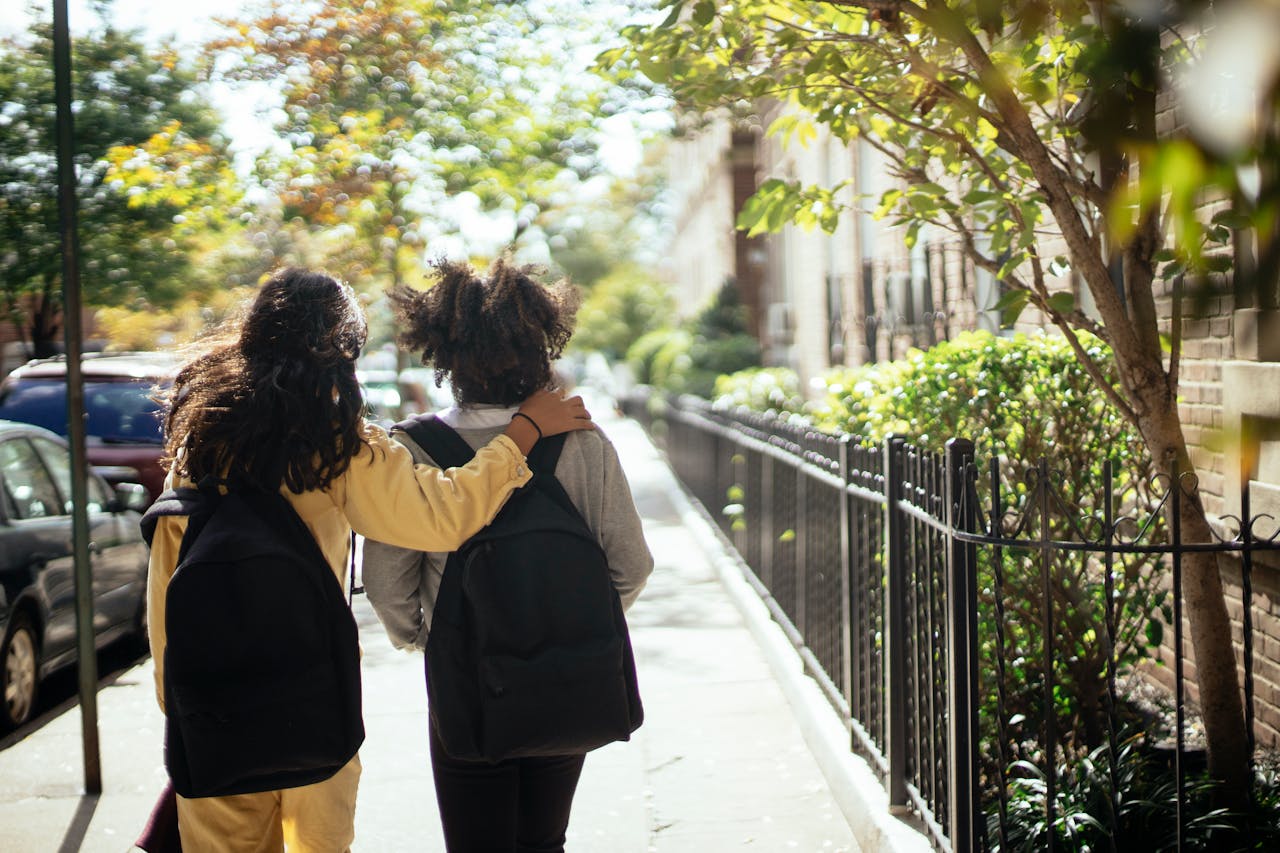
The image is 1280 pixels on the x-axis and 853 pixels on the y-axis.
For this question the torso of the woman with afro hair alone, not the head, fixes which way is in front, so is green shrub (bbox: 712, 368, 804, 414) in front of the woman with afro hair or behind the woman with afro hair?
in front

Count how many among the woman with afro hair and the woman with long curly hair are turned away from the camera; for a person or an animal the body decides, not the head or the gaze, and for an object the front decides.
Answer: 2

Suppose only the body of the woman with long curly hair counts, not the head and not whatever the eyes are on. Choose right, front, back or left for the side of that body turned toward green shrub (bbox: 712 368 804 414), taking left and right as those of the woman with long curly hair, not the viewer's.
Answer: front

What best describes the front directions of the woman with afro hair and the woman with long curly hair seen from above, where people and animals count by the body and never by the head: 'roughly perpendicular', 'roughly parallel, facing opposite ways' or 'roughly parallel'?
roughly parallel

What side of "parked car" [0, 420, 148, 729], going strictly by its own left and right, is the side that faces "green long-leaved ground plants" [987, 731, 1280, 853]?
right

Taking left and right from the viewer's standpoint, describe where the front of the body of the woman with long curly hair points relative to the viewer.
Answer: facing away from the viewer

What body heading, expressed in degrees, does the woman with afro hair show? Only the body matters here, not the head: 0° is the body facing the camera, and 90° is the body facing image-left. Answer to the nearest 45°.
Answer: approximately 180°

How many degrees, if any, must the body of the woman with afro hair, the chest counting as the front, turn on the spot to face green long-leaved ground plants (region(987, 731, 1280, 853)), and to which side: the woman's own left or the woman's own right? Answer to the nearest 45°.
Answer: approximately 90° to the woman's own right

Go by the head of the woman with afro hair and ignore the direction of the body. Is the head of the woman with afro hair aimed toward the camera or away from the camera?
away from the camera

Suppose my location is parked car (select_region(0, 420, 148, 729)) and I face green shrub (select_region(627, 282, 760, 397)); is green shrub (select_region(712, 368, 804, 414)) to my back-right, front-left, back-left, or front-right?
front-right

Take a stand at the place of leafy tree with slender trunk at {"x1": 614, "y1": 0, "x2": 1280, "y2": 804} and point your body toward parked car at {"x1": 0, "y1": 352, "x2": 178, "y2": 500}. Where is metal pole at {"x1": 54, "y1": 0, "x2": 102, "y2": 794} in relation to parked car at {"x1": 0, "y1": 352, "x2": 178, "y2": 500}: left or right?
left

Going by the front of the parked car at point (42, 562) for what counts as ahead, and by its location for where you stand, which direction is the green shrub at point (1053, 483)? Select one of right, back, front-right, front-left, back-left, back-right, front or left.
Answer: right

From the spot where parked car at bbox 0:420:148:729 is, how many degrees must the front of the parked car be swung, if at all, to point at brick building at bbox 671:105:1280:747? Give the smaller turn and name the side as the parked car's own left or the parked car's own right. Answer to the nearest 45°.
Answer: approximately 45° to the parked car's own right

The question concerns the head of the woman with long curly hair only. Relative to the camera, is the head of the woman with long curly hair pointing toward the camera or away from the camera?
away from the camera

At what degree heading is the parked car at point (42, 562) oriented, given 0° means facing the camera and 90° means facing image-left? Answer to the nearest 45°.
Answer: approximately 225°

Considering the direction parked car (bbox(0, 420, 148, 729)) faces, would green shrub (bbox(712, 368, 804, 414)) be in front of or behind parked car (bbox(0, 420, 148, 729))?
in front
